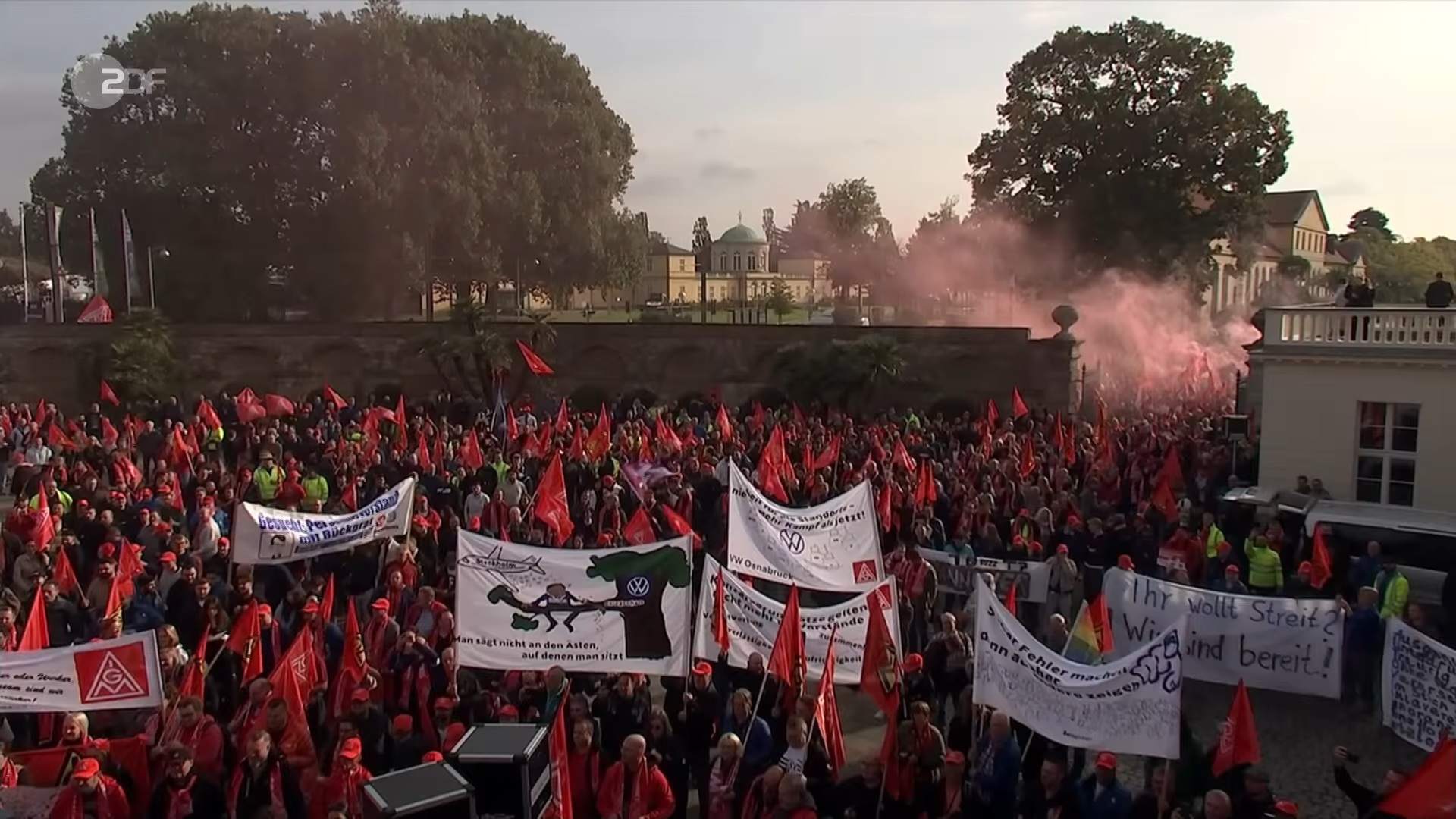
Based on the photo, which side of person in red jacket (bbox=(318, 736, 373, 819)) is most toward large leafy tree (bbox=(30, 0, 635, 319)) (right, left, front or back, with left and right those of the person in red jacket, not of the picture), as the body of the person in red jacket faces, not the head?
back

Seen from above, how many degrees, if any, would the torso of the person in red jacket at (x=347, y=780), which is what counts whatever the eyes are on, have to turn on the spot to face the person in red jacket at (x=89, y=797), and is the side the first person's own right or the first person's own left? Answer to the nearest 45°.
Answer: approximately 90° to the first person's own right

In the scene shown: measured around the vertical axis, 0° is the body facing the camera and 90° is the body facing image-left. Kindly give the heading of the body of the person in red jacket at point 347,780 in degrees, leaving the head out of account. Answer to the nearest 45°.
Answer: approximately 0°

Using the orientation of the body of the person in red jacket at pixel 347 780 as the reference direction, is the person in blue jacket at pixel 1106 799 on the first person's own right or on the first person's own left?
on the first person's own left

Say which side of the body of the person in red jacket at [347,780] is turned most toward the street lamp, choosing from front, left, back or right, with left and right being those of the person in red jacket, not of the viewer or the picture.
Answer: back

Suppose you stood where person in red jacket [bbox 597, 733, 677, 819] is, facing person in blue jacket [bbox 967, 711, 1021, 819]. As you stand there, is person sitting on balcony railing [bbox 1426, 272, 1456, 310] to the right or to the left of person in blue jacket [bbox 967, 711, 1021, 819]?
left

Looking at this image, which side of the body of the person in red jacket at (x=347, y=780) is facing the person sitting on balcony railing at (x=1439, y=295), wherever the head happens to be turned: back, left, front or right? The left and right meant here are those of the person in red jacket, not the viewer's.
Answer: left

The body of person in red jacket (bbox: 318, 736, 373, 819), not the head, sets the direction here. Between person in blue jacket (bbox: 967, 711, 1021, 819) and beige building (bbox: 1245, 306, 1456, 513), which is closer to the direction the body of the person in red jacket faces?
the person in blue jacket

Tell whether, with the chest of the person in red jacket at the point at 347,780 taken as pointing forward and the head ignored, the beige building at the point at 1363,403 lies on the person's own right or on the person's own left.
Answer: on the person's own left
